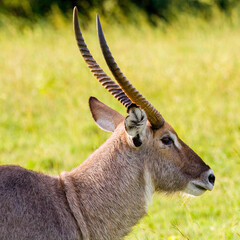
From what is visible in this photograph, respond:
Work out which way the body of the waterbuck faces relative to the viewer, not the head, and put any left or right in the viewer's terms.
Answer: facing to the right of the viewer
